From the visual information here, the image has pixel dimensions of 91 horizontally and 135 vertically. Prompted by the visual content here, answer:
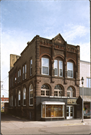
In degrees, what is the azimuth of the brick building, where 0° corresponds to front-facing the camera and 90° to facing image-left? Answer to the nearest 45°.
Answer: approximately 315°
